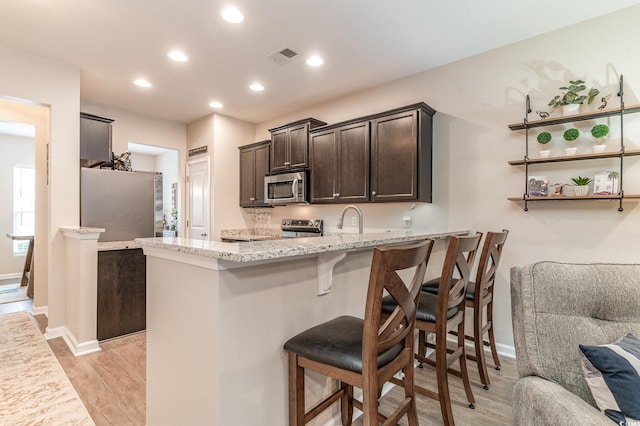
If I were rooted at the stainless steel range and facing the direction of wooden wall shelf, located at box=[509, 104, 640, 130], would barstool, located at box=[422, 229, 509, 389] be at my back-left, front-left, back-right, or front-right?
front-right

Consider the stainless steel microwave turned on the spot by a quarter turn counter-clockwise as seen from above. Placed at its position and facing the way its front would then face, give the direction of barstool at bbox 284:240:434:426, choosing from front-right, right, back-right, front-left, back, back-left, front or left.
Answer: front-right

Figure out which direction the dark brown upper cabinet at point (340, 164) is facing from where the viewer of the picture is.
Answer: facing the viewer and to the left of the viewer

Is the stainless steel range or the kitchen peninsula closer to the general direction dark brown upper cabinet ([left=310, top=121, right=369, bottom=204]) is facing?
the kitchen peninsula

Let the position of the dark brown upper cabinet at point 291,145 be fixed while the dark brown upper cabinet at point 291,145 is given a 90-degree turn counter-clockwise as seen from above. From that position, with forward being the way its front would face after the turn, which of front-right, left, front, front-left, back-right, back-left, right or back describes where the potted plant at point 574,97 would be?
front

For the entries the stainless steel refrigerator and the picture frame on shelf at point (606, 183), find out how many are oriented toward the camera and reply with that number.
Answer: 1

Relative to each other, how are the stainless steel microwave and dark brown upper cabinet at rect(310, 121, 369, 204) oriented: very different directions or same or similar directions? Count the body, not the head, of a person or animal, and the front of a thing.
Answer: same or similar directions

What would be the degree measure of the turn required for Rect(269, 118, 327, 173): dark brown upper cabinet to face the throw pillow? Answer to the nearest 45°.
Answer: approximately 45° to its left

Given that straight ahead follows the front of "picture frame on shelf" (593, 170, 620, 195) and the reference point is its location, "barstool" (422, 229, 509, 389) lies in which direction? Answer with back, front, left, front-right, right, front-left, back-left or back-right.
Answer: front-right

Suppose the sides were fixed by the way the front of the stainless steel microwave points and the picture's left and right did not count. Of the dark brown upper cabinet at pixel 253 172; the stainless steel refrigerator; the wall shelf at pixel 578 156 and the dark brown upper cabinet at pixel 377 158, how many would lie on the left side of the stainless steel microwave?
2

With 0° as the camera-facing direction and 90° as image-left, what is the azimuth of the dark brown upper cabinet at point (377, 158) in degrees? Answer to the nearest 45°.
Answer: approximately 45°

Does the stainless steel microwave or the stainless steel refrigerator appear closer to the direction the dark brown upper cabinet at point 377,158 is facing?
the stainless steel refrigerator
